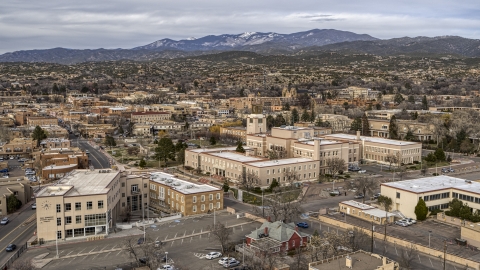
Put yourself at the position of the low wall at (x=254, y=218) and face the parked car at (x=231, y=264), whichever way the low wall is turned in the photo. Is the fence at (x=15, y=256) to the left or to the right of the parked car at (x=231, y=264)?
right

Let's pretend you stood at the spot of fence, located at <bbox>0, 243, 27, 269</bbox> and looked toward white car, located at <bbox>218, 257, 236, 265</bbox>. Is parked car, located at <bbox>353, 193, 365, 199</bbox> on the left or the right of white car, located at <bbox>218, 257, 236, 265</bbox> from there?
left
